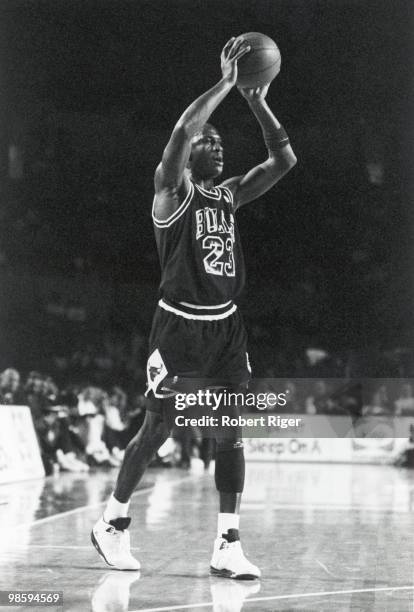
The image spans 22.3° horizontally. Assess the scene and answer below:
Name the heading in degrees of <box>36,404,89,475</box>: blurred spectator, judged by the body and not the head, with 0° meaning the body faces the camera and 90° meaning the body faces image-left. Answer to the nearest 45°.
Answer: approximately 315°

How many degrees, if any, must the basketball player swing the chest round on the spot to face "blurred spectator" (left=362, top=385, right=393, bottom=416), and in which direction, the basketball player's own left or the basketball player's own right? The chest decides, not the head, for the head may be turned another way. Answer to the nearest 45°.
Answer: approximately 135° to the basketball player's own left

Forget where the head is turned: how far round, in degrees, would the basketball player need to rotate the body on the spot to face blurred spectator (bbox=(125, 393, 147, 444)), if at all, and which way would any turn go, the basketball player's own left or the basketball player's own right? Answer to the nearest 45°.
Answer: approximately 135° to the basketball player's own left

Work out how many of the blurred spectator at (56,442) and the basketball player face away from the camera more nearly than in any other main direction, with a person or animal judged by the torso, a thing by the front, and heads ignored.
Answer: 0
